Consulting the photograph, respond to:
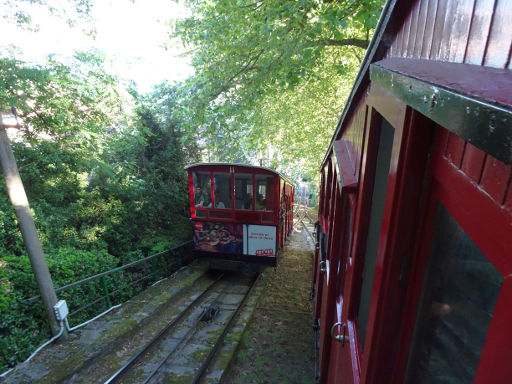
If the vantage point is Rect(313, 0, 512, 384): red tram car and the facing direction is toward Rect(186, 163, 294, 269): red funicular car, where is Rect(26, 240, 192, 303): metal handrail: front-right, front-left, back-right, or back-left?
front-left

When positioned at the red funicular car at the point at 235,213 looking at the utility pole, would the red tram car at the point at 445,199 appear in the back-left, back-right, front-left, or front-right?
front-left

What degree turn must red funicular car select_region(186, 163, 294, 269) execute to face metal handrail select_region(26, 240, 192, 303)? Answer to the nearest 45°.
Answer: approximately 45° to its right

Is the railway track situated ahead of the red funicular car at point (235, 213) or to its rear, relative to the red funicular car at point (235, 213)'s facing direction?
ahead

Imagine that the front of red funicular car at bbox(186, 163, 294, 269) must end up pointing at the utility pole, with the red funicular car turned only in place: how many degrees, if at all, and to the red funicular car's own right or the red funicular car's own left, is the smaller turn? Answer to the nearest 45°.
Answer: approximately 45° to the red funicular car's own right

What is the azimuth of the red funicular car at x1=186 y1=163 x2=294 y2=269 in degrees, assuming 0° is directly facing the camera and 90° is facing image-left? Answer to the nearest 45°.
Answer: approximately 0°

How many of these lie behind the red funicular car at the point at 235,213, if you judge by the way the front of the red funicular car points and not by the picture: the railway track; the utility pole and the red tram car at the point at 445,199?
0

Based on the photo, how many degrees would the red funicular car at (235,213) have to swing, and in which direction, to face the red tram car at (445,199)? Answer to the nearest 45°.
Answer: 0° — it already faces it
